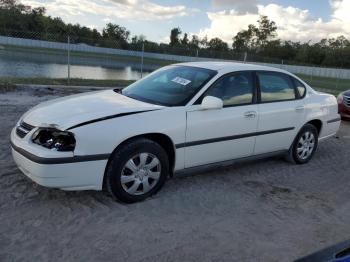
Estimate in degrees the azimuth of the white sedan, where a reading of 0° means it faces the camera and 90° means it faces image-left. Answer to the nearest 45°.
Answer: approximately 45°

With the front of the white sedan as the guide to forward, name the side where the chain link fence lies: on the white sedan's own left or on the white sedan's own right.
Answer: on the white sedan's own right
